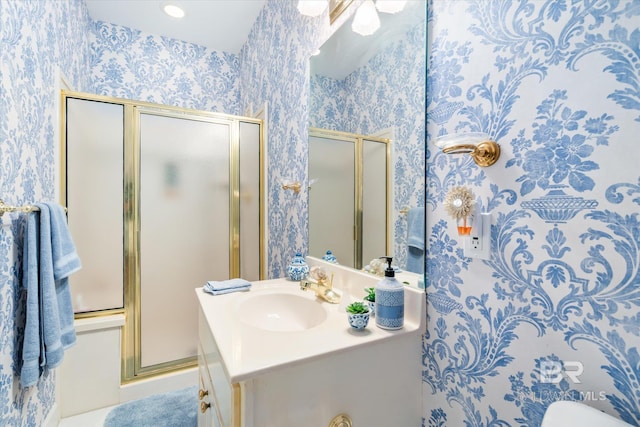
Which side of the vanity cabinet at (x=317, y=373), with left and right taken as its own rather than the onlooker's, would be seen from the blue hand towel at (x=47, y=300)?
right

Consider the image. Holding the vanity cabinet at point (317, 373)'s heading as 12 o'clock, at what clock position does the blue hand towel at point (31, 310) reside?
The blue hand towel is roughly at 2 o'clock from the vanity cabinet.

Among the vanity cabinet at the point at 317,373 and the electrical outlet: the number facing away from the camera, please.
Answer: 0

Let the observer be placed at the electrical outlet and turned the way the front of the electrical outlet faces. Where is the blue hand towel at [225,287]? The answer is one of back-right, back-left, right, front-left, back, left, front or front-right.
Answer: right

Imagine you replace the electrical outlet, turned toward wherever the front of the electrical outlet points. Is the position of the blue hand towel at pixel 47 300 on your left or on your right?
on your right

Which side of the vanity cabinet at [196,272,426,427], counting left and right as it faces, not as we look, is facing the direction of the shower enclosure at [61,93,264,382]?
right

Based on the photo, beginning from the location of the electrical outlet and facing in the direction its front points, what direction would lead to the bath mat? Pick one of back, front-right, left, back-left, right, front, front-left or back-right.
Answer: right

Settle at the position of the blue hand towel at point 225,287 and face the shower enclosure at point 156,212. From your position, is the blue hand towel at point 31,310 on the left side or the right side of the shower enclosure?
left
